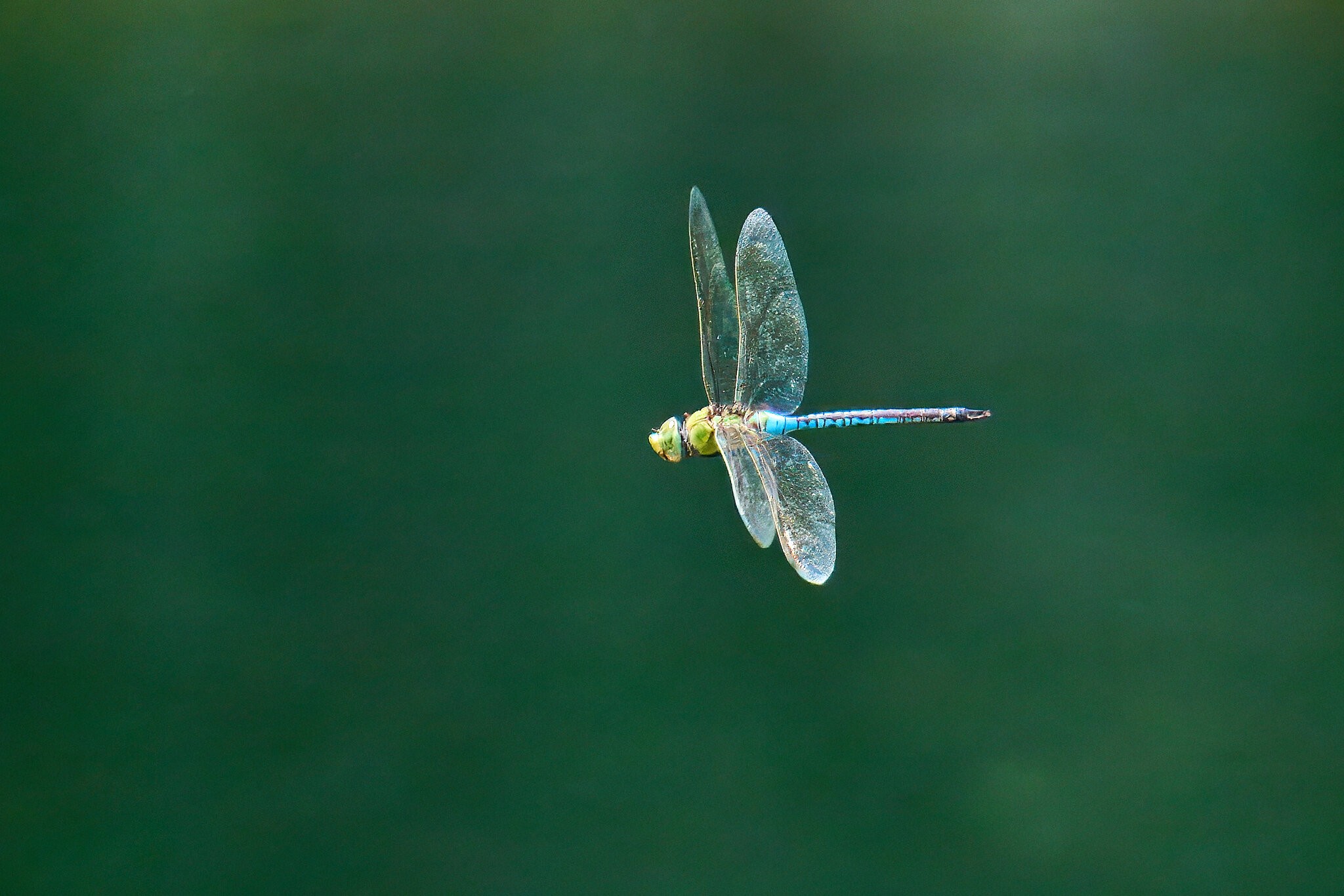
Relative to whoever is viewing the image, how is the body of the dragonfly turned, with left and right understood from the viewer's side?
facing to the left of the viewer
